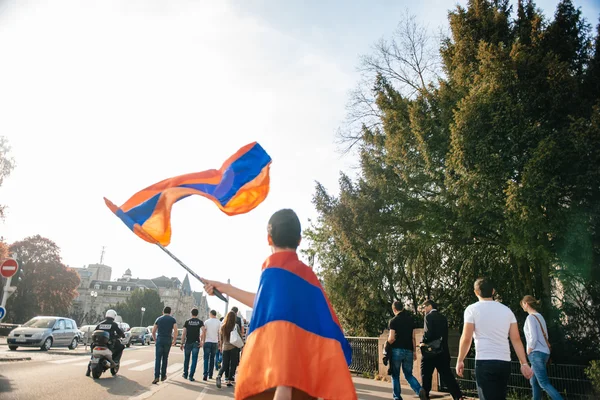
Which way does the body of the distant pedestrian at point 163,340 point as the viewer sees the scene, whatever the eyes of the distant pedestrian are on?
away from the camera

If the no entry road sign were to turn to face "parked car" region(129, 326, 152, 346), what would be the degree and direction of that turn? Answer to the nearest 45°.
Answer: approximately 135° to its left

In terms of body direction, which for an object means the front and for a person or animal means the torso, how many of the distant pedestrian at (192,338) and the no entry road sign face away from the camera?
1

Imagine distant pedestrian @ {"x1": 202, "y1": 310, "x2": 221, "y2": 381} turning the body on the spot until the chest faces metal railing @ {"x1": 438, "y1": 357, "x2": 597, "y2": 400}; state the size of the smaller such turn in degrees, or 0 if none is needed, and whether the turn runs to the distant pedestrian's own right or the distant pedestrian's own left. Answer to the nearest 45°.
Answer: approximately 135° to the distant pedestrian's own right

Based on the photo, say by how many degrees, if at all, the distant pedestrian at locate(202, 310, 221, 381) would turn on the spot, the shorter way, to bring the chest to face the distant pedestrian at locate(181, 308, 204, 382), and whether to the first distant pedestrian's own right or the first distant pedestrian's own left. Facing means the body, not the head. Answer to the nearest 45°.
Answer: approximately 135° to the first distant pedestrian's own left

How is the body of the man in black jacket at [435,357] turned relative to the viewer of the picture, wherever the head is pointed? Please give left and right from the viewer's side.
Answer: facing away from the viewer and to the left of the viewer

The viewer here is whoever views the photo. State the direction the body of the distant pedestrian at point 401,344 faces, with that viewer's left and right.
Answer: facing away from the viewer and to the left of the viewer

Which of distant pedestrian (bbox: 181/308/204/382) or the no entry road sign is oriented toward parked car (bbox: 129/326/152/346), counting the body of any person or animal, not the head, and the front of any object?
the distant pedestrian

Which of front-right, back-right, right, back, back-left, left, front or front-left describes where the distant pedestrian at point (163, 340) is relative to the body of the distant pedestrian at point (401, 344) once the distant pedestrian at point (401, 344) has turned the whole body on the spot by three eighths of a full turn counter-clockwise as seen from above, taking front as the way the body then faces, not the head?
right

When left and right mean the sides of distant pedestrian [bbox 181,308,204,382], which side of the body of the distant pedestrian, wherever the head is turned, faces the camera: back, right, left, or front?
back

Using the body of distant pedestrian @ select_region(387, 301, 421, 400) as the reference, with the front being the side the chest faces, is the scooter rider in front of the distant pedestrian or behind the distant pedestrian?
in front

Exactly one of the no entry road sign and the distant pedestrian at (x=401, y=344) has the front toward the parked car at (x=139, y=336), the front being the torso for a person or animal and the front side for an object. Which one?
the distant pedestrian

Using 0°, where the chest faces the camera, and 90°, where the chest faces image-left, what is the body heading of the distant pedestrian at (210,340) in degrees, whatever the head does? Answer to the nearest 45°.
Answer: approximately 180°

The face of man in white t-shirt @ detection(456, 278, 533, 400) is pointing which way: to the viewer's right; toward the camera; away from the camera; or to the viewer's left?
away from the camera

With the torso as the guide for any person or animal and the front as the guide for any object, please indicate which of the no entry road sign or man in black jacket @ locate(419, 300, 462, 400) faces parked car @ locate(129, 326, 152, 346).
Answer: the man in black jacket

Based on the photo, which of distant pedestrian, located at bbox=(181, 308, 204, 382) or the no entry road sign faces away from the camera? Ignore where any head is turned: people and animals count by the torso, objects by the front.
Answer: the distant pedestrian

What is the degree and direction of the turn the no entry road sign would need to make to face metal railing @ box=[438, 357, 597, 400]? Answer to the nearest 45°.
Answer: approximately 45° to its left

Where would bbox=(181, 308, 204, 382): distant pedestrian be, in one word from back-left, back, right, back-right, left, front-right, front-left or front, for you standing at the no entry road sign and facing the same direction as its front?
front-left
